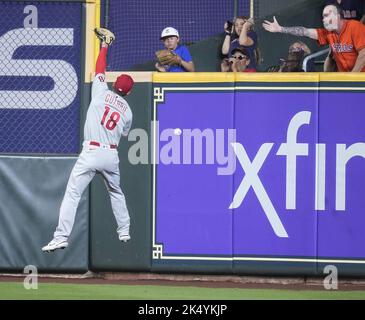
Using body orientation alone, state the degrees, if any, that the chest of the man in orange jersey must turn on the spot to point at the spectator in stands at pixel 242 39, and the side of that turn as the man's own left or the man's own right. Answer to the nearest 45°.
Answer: approximately 45° to the man's own right

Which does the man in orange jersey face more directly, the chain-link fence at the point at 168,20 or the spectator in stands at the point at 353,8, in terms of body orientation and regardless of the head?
the chain-link fence

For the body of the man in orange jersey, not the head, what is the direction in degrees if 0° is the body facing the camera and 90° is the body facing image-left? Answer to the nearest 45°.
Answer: approximately 45°

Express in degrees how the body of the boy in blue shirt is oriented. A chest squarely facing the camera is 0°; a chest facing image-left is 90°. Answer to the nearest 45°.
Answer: approximately 45°

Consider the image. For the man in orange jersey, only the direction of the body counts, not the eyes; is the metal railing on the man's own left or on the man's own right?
on the man's own right

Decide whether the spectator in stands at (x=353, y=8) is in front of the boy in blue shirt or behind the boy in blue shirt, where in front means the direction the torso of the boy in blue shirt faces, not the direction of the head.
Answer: behind

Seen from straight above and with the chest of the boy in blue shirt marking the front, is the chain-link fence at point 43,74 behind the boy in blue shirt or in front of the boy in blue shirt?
in front

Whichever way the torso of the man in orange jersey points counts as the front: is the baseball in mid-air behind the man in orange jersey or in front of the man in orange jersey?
in front

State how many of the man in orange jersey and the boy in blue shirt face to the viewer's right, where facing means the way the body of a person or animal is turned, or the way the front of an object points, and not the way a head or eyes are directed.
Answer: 0

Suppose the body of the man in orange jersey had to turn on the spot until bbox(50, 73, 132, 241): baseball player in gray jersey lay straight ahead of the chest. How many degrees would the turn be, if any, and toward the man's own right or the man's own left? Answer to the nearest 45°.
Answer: approximately 45° to the man's own right
